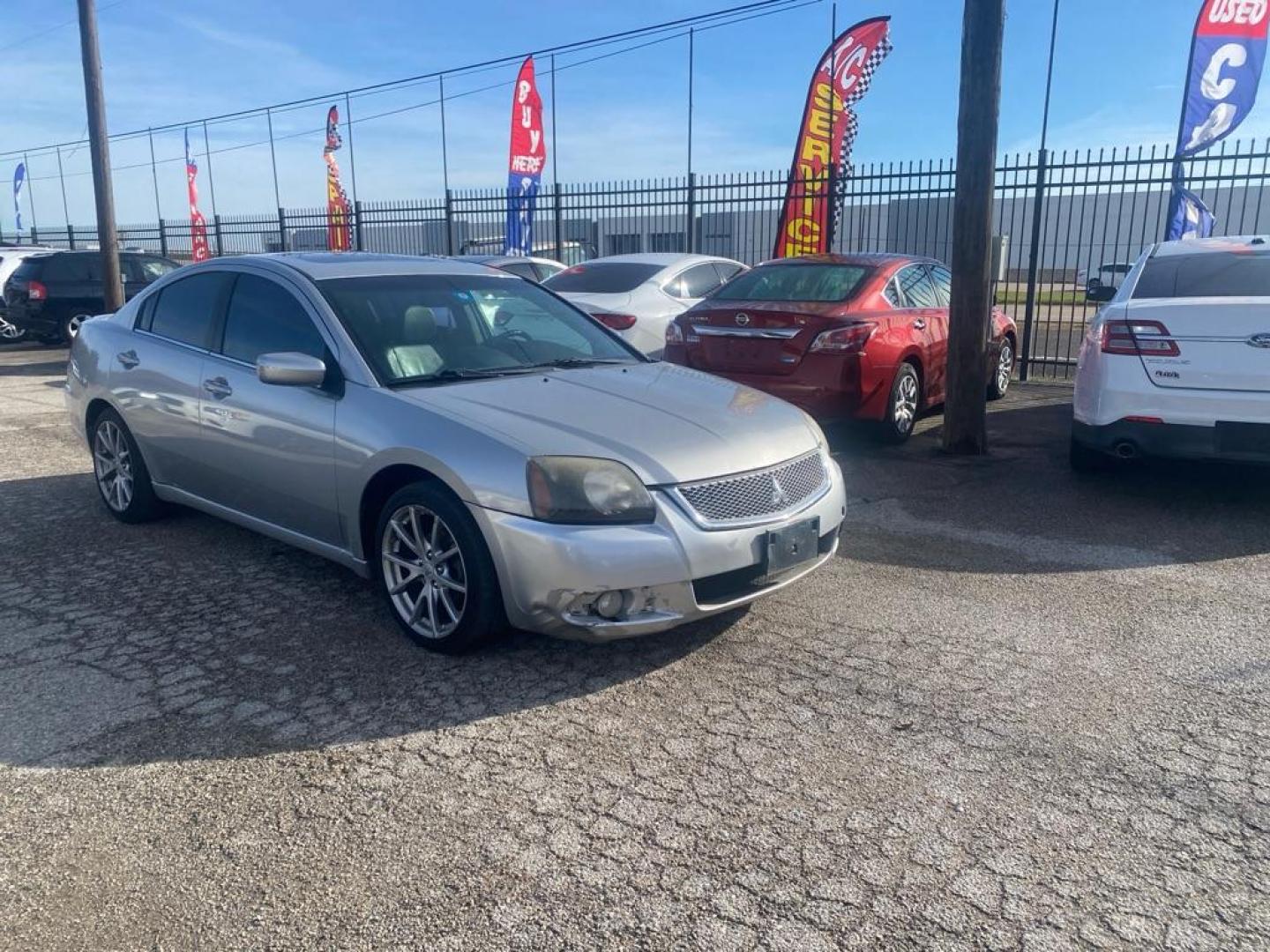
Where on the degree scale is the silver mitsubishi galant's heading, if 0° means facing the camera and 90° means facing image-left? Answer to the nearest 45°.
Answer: approximately 315°

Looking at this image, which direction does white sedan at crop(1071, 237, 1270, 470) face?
away from the camera

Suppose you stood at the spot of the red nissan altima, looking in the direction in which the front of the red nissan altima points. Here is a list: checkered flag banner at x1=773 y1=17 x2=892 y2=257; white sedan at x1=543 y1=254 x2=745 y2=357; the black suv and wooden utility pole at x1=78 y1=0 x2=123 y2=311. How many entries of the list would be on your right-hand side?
0

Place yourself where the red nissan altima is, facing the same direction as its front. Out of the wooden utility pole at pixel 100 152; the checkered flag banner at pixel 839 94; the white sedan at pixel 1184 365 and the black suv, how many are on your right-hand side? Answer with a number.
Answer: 1

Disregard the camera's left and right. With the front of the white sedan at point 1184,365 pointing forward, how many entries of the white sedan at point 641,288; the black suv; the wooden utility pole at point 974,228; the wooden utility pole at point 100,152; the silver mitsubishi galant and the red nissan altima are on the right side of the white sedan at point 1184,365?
0

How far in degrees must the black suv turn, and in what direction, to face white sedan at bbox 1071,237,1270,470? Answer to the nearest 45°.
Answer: approximately 135° to its right

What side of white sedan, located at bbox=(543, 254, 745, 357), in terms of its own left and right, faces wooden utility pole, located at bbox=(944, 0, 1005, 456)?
right

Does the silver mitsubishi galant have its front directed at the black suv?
no

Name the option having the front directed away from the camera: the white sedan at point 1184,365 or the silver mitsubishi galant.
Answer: the white sedan

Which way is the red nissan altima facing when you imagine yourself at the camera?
facing away from the viewer and to the right of the viewer

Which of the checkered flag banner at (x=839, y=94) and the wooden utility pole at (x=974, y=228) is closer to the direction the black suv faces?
the checkered flag banner

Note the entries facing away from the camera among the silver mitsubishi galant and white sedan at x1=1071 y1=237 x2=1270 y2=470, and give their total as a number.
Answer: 1

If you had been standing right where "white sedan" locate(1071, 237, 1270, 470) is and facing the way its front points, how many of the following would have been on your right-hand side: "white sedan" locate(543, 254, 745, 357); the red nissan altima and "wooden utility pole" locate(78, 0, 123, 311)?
0

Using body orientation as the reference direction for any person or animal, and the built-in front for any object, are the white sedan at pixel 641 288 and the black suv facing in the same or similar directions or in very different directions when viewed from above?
same or similar directions

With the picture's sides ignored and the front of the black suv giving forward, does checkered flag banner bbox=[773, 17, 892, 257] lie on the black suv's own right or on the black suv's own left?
on the black suv's own right

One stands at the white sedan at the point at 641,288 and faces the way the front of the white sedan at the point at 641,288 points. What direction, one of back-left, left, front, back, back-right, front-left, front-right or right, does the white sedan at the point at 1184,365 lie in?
right

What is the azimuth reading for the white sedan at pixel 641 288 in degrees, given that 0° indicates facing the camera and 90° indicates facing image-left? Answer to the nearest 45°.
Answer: approximately 225°

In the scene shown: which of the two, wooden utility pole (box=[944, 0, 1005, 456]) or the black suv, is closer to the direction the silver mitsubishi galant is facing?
the wooden utility pole

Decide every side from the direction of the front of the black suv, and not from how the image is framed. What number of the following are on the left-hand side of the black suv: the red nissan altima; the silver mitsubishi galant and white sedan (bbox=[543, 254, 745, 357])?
0
